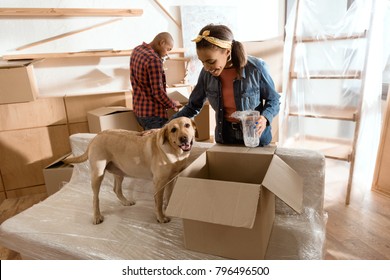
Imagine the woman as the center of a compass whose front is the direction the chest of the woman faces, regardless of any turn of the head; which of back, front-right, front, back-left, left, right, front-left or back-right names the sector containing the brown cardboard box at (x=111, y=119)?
right

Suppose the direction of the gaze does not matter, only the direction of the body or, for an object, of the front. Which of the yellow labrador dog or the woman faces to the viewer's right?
the yellow labrador dog

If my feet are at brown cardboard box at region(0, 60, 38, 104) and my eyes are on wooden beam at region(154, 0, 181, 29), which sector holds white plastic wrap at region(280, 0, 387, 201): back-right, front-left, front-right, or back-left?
front-right

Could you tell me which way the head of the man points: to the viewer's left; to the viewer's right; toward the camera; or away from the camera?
to the viewer's right

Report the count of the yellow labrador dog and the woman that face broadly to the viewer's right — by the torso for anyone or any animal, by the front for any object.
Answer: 1

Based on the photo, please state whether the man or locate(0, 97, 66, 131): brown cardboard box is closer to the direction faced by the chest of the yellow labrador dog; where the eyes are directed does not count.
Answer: the man

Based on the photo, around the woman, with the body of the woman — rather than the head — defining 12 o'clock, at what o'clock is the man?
The man is roughly at 3 o'clock from the woman.

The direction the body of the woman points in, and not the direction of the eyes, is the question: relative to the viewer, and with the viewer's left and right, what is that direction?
facing the viewer and to the left of the viewer

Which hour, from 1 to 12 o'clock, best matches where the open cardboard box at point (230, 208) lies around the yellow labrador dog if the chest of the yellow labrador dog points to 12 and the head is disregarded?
The open cardboard box is roughly at 2 o'clock from the yellow labrador dog.

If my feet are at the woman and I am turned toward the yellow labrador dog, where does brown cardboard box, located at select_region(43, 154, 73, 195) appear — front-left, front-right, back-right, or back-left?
front-right

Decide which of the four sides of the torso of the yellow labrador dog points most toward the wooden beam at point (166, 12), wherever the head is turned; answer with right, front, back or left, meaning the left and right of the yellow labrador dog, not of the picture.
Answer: left

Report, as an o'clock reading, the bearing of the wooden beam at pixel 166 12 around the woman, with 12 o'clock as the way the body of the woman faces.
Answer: The wooden beam is roughly at 4 o'clock from the woman.

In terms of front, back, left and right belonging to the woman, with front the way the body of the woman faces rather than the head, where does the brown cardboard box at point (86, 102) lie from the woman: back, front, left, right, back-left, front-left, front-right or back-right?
right

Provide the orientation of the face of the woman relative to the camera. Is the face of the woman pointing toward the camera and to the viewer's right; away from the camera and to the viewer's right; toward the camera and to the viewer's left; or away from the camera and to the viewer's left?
toward the camera and to the viewer's left

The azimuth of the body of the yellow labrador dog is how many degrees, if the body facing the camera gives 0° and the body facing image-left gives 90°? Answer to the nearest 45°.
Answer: approximately 270°

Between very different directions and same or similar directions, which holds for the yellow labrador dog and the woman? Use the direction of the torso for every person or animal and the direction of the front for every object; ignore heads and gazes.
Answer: very different directions
